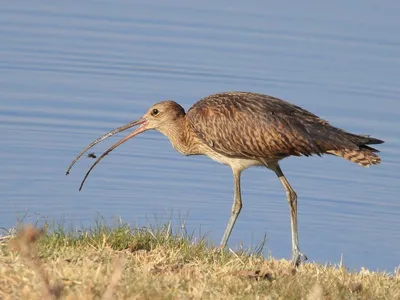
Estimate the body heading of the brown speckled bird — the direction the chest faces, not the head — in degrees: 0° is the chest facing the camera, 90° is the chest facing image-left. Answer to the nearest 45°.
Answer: approximately 90°
